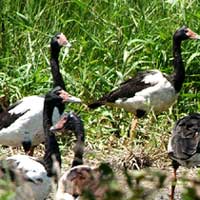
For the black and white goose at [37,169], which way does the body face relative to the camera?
to the viewer's right

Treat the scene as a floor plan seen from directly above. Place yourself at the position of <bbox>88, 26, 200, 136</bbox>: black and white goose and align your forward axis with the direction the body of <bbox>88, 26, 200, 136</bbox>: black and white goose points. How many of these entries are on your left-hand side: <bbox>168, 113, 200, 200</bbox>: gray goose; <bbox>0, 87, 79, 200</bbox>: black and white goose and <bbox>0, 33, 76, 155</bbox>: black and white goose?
0

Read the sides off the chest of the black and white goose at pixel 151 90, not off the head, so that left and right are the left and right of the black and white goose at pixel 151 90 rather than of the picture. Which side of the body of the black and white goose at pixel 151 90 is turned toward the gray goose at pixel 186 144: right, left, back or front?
right

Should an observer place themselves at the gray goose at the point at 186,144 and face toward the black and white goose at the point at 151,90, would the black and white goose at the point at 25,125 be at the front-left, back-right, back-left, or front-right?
front-left

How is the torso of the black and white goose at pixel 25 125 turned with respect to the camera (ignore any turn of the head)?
to the viewer's right

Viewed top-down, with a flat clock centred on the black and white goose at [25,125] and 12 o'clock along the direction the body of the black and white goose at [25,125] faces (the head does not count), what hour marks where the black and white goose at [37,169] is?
the black and white goose at [37,169] is roughly at 3 o'clock from the black and white goose at [25,125].

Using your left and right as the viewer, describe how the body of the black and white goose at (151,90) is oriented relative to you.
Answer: facing to the right of the viewer
